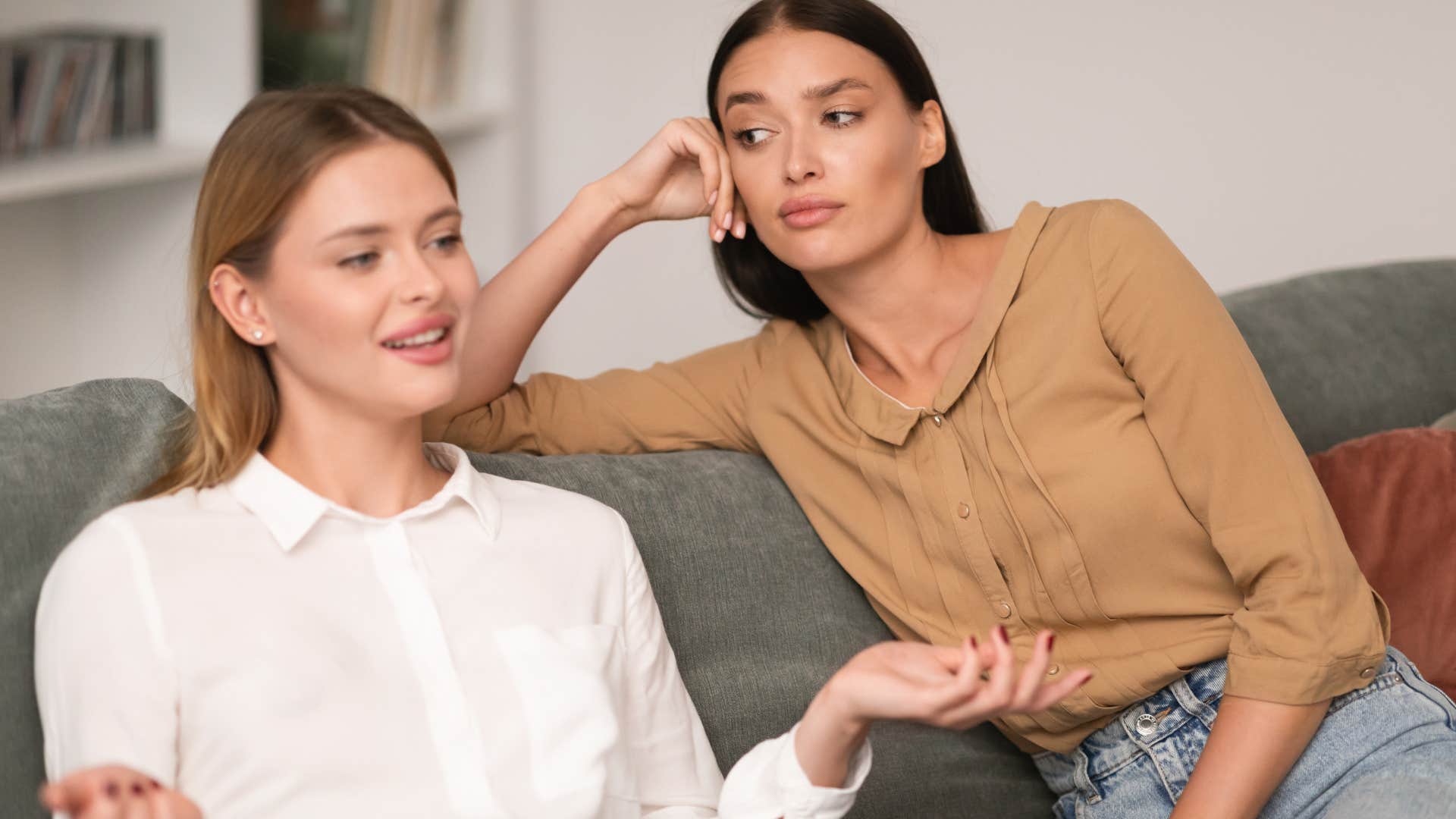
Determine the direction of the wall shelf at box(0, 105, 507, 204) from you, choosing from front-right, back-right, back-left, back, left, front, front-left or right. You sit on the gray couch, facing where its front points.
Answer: back-right

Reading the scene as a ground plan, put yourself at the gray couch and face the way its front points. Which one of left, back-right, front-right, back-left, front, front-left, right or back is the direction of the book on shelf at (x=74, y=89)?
back-right

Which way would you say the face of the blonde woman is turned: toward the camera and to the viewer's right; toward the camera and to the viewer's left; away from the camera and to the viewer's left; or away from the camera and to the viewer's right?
toward the camera and to the viewer's right

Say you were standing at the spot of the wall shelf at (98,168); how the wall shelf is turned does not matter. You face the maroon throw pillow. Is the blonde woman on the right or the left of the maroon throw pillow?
right

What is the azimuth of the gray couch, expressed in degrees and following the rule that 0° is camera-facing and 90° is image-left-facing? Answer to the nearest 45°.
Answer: approximately 0°
